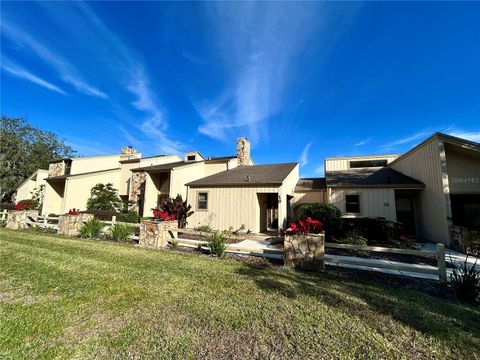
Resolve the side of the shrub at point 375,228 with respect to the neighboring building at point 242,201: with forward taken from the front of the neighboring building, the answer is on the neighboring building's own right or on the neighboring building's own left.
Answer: on the neighboring building's own left

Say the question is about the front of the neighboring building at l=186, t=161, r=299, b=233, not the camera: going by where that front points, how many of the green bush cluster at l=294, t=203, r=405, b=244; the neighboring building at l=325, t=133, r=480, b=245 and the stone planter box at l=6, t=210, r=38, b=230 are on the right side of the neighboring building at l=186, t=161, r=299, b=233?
1

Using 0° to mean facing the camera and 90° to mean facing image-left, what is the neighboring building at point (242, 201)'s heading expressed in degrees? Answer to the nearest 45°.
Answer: approximately 0°

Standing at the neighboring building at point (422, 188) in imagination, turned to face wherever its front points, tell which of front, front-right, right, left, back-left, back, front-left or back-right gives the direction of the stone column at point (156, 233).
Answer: front-right

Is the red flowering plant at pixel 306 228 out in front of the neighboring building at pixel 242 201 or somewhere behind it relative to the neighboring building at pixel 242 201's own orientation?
in front

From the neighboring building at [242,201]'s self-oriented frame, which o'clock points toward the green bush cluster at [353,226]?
The green bush cluster is roughly at 10 o'clock from the neighboring building.

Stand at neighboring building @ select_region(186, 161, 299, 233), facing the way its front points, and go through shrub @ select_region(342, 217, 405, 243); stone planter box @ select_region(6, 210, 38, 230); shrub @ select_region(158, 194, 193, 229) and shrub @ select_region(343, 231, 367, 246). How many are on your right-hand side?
2

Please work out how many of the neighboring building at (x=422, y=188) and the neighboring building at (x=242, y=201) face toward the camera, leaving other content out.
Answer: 2

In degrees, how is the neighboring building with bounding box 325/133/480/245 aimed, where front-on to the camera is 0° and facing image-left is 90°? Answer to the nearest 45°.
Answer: approximately 0°

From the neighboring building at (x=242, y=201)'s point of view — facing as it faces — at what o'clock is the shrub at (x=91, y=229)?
The shrub is roughly at 2 o'clock from the neighboring building.

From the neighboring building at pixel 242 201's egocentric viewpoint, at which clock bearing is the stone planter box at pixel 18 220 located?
The stone planter box is roughly at 3 o'clock from the neighboring building.

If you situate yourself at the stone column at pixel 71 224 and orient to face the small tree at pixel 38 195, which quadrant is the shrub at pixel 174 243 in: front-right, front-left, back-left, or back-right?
back-right
